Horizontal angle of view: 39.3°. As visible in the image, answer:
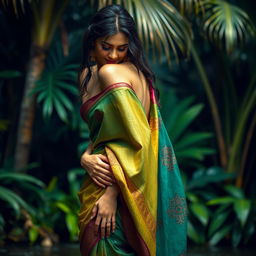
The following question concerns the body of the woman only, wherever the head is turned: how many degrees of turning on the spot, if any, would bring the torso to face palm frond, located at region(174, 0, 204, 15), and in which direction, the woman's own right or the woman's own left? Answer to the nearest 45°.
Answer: approximately 90° to the woman's own right

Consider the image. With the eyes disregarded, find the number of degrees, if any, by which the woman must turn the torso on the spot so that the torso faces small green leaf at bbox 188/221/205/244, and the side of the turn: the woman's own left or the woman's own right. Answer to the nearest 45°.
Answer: approximately 90° to the woman's own right

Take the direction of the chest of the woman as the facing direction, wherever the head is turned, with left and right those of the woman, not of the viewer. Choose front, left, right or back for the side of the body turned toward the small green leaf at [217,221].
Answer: right

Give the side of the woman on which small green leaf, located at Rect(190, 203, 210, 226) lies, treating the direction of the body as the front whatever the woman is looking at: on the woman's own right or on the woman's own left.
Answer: on the woman's own right

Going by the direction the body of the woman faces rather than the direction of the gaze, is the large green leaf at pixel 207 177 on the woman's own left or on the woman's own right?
on the woman's own right
